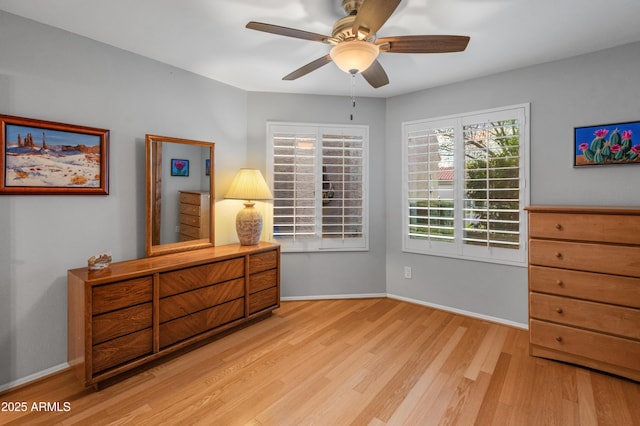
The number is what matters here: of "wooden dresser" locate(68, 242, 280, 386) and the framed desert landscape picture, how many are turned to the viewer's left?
0

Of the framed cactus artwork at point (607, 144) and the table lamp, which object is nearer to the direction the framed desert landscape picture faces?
the framed cactus artwork

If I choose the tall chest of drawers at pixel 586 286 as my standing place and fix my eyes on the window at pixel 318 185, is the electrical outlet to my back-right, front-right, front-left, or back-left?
front-right

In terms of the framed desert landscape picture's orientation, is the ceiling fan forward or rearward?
forward

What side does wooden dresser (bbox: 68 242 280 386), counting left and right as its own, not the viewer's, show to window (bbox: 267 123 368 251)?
left

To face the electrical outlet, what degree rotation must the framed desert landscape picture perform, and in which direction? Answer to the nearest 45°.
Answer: approximately 45° to its left

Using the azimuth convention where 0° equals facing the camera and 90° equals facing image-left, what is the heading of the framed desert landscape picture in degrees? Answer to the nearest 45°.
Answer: approximately 315°

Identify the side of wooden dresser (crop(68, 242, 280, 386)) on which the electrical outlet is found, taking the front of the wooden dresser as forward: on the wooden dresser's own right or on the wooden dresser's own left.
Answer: on the wooden dresser's own left

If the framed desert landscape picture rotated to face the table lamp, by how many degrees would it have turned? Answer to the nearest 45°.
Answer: approximately 45° to its left

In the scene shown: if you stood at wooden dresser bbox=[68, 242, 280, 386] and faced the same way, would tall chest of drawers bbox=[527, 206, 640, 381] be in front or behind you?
in front

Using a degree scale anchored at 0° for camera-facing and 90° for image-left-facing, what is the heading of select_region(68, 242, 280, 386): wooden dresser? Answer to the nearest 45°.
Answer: approximately 315°

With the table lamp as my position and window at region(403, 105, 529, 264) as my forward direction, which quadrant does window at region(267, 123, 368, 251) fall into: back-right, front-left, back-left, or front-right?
front-left

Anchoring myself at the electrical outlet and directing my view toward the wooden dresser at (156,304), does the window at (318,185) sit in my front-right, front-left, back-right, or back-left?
front-right
